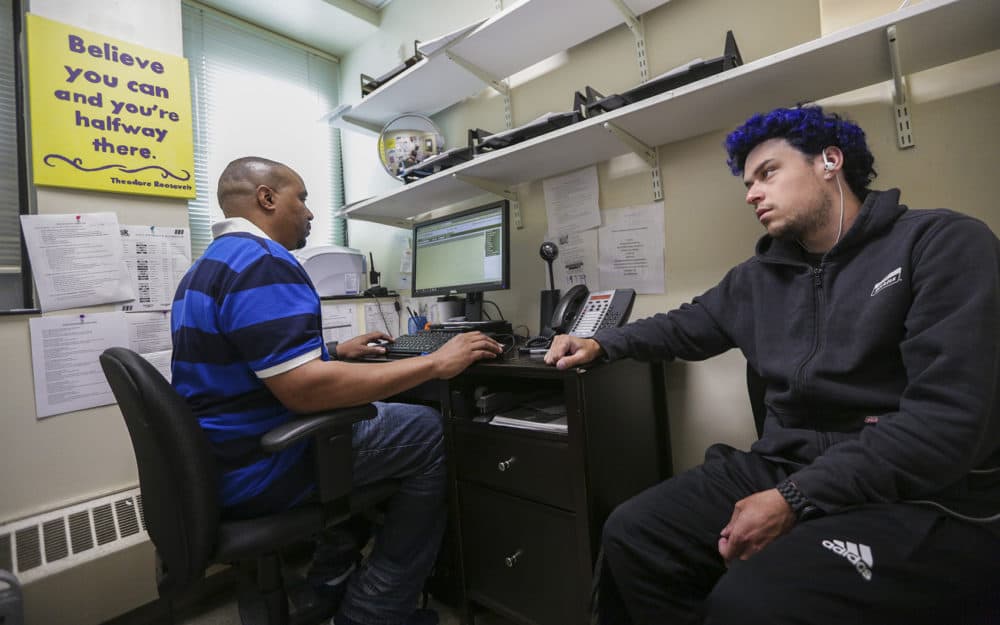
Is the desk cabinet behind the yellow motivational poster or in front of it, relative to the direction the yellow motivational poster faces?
in front

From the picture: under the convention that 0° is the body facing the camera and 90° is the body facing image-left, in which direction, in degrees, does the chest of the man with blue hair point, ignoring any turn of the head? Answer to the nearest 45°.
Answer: approximately 45°

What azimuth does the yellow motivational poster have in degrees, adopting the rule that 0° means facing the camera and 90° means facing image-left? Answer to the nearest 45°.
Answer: approximately 315°

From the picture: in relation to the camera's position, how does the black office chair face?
facing away from the viewer and to the right of the viewer

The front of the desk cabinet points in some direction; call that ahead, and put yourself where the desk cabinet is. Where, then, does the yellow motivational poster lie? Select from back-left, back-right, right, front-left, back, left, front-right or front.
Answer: front-right

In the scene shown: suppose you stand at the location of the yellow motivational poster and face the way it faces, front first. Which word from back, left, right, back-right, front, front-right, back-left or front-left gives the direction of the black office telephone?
front

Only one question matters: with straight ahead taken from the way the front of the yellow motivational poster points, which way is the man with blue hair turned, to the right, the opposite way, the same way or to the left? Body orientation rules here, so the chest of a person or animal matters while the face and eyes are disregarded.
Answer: to the right

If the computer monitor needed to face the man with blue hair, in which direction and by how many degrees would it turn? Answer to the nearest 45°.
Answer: approximately 90° to its left

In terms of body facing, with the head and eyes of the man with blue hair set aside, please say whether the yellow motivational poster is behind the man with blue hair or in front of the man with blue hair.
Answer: in front

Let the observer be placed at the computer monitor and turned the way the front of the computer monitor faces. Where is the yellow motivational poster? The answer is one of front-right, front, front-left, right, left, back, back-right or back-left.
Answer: front-right

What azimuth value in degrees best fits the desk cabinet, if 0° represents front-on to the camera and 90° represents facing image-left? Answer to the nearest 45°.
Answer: approximately 45°

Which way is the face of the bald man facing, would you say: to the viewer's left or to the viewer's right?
to the viewer's right

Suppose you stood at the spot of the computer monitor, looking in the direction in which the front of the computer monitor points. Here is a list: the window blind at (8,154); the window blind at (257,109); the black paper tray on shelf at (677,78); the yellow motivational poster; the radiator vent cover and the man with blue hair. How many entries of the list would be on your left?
2
